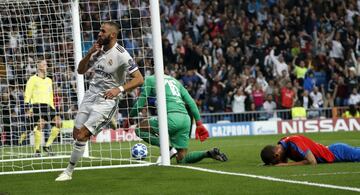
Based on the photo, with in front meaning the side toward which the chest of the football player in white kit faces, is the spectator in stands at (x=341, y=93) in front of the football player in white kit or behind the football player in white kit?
behind

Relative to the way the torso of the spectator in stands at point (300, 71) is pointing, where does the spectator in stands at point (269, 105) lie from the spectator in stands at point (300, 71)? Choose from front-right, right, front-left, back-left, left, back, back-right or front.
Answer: front-right

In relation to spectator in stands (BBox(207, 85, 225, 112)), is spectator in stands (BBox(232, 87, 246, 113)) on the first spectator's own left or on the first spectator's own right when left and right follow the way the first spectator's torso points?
on the first spectator's own left

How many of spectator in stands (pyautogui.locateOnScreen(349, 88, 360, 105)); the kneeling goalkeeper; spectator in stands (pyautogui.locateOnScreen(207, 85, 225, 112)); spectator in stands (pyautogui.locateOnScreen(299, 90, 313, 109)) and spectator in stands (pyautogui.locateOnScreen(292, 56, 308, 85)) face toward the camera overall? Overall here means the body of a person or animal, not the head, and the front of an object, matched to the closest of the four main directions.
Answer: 4

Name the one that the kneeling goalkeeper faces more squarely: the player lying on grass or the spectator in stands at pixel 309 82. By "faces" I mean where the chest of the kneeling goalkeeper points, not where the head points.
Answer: the spectator in stands

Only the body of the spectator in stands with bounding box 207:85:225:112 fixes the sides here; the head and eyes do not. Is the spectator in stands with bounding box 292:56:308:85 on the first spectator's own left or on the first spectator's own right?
on the first spectator's own left

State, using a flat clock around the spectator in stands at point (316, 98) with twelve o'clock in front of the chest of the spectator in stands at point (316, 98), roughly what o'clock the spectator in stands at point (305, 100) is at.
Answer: the spectator in stands at point (305, 100) is roughly at 2 o'clock from the spectator in stands at point (316, 98).

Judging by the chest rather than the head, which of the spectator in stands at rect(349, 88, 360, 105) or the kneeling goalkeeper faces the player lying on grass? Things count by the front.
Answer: the spectator in stands

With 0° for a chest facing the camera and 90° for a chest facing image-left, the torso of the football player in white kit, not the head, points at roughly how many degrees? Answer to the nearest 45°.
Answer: approximately 45°

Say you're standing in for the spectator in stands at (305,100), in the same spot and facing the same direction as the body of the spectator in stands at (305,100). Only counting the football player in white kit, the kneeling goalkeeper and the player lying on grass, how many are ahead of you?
3

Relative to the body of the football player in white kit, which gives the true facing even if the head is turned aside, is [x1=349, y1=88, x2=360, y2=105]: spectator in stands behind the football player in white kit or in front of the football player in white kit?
behind
